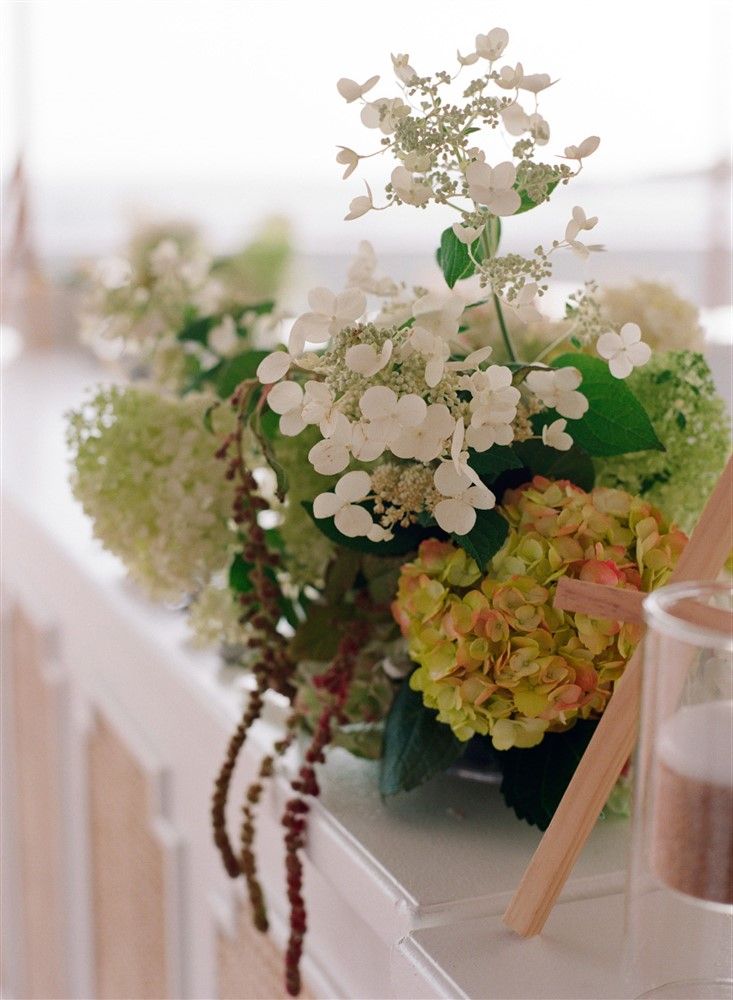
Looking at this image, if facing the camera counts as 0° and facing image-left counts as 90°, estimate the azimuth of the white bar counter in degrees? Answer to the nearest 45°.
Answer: approximately 45°
